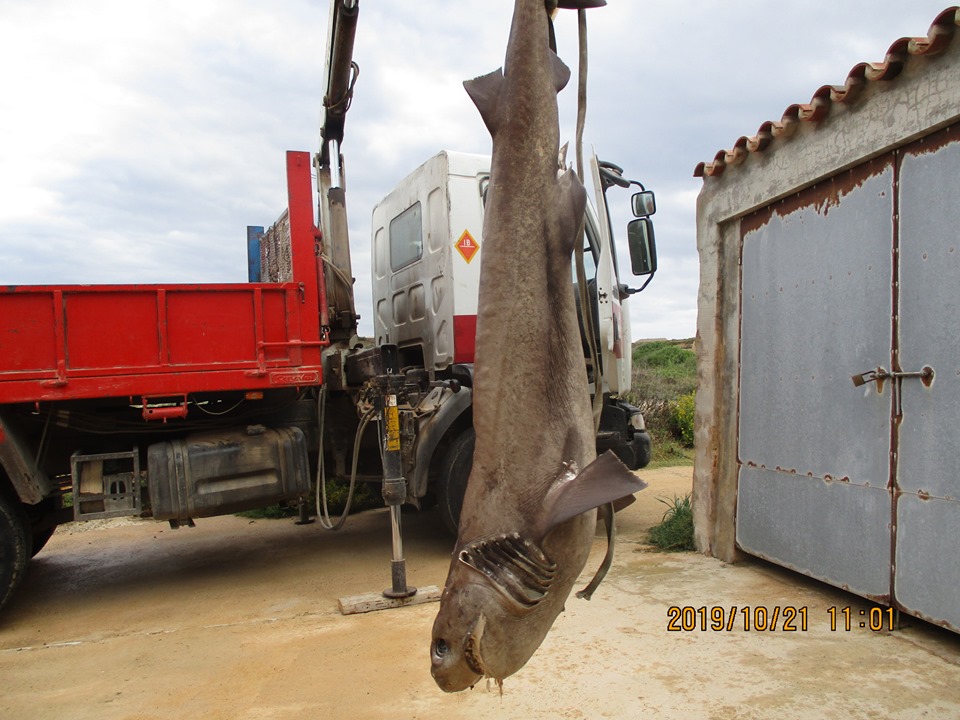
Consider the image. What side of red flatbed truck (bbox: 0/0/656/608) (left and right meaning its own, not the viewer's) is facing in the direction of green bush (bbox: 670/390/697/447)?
front

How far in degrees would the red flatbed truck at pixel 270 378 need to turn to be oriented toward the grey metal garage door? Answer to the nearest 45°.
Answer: approximately 90° to its right

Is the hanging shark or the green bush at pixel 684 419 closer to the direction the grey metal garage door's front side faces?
the hanging shark

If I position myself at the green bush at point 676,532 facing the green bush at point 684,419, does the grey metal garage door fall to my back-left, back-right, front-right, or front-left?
back-right

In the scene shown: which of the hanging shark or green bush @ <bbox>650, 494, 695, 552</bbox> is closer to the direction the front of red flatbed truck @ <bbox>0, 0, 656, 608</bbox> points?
the green bush

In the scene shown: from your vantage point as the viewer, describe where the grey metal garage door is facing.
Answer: facing the viewer and to the left of the viewer

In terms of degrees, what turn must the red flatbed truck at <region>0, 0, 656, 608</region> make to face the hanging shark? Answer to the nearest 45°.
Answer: approximately 135° to its right

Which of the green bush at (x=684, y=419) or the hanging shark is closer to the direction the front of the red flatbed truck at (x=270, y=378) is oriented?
the green bush

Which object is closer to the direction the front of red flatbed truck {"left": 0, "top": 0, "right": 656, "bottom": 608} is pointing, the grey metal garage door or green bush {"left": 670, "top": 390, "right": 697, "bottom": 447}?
the green bush

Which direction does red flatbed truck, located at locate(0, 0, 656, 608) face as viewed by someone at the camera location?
facing away from the viewer and to the right of the viewer
